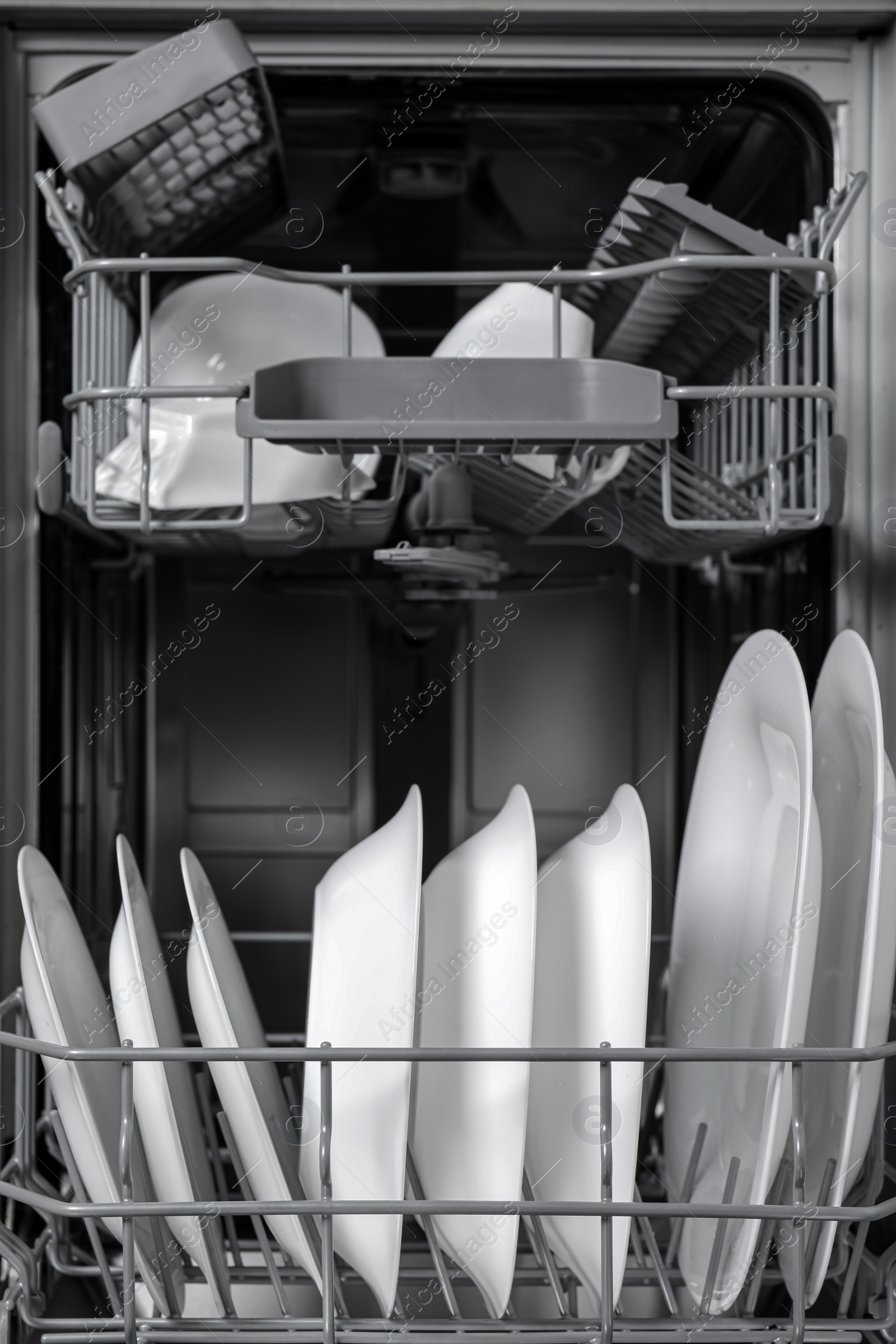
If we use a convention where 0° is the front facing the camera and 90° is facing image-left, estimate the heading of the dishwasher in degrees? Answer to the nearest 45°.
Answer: approximately 0°
